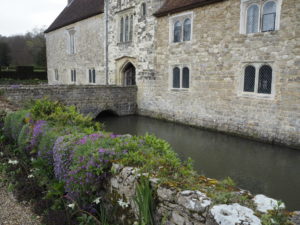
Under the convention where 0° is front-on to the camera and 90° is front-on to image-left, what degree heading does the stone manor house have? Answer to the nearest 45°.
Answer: approximately 45°

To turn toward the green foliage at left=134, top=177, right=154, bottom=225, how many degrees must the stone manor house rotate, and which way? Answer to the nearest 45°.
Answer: approximately 45° to its left

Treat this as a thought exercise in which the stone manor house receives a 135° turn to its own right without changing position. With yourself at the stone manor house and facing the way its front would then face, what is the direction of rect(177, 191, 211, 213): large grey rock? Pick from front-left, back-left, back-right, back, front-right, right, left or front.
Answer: back

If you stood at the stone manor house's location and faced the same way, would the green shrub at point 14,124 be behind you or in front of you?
in front

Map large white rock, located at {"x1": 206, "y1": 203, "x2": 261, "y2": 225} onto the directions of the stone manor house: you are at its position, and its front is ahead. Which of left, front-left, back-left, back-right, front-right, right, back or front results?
front-left

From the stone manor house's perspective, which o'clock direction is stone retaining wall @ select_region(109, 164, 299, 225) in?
The stone retaining wall is roughly at 11 o'clock from the stone manor house.
